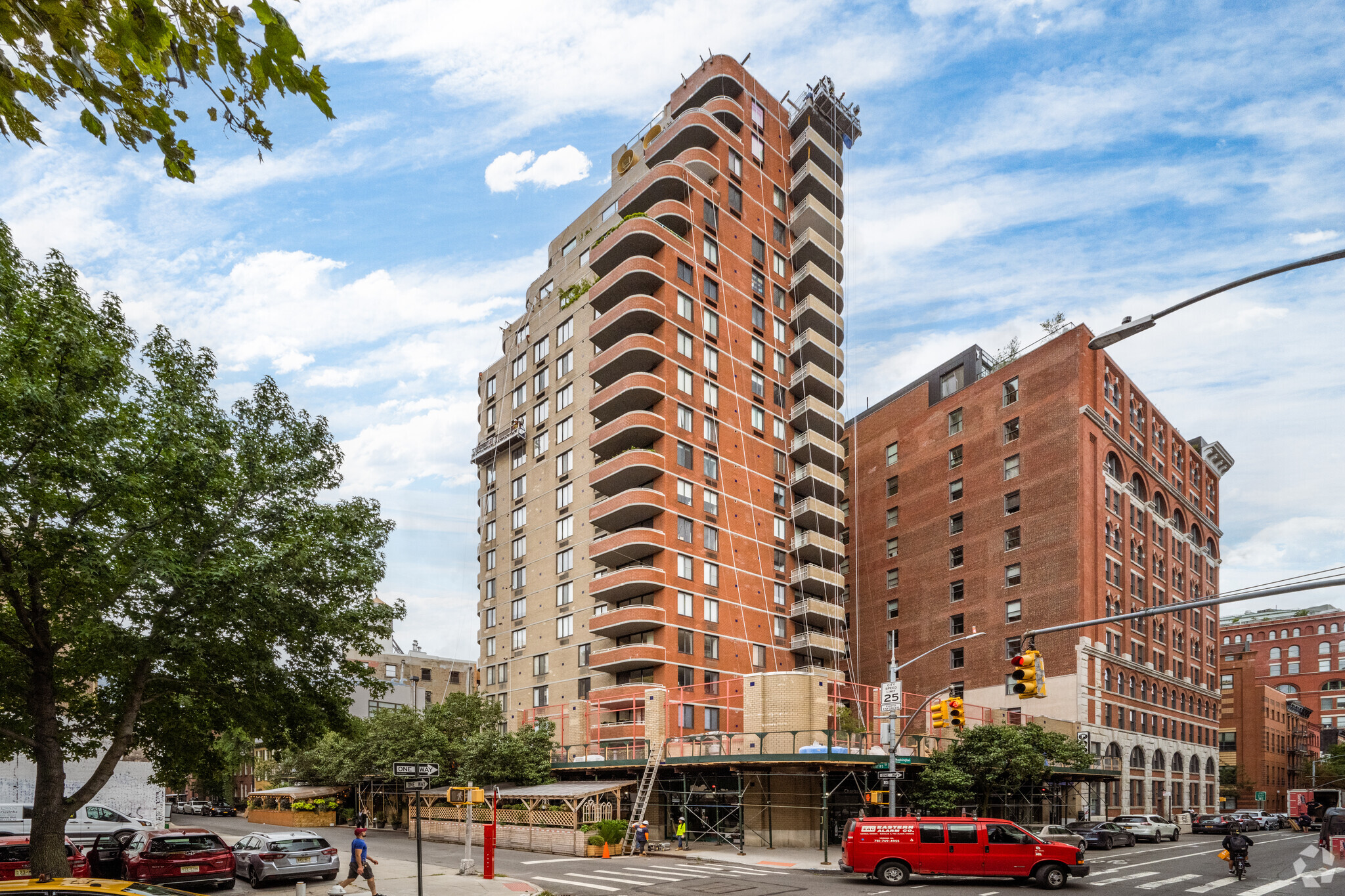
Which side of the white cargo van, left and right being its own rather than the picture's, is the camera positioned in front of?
right

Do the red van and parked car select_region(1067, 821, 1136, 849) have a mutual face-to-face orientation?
no

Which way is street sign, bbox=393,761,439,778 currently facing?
toward the camera

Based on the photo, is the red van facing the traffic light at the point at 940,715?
no

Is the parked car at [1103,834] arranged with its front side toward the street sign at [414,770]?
no

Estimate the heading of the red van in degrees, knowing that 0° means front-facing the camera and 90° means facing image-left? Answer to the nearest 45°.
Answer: approximately 270°

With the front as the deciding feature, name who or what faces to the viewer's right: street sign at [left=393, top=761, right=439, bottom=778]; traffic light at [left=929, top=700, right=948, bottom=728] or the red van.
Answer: the red van

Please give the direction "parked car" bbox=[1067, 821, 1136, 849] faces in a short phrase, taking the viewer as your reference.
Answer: facing away from the viewer and to the right of the viewer
